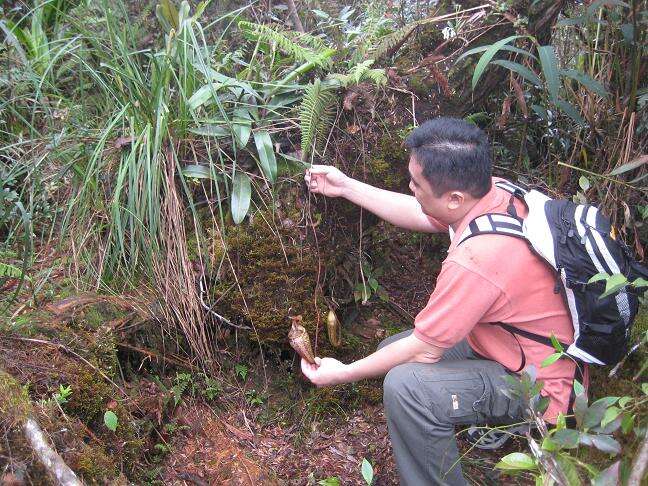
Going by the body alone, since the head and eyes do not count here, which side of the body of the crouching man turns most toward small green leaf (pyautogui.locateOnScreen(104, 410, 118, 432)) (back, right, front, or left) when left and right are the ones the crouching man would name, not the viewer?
front

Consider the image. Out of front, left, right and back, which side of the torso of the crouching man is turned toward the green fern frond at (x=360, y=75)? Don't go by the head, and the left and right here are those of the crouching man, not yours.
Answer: right

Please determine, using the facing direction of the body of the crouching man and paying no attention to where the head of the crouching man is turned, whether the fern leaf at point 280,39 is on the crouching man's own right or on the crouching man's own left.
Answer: on the crouching man's own right

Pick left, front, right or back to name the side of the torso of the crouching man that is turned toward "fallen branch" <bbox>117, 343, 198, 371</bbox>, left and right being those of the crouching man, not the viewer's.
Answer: front

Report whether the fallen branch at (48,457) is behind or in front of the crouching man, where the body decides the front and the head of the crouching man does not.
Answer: in front

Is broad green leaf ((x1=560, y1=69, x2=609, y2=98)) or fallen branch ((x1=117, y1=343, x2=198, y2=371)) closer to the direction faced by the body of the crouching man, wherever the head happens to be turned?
the fallen branch

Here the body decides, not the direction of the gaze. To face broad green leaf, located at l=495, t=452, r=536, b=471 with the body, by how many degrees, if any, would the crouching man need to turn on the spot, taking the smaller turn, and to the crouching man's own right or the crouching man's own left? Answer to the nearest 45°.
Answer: approximately 90° to the crouching man's own left

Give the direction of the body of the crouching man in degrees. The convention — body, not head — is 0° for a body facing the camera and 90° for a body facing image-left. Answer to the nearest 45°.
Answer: approximately 90°

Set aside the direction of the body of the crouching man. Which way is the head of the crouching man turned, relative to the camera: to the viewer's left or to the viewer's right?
to the viewer's left
